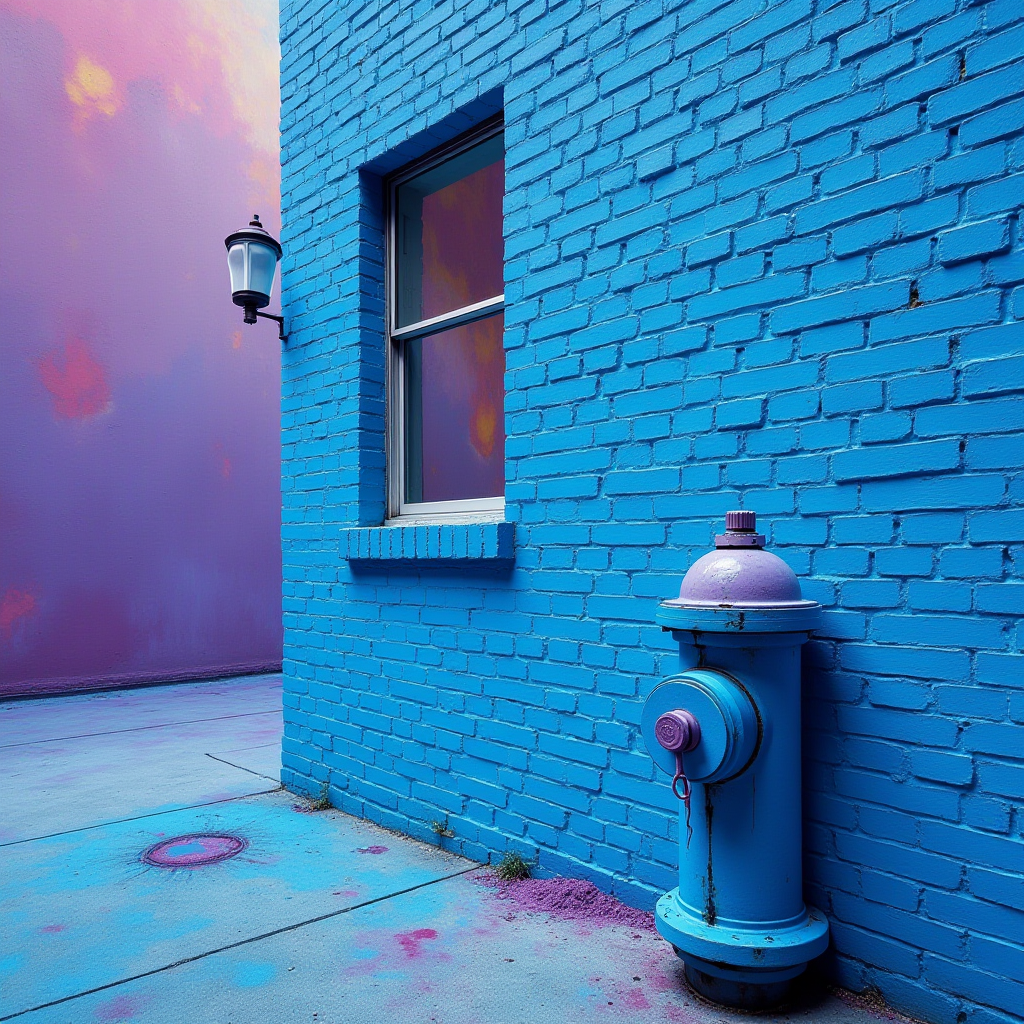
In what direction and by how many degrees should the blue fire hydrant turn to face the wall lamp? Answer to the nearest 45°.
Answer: approximately 90° to its right

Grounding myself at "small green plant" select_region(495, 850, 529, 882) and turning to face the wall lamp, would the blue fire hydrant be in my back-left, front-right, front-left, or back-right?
back-left

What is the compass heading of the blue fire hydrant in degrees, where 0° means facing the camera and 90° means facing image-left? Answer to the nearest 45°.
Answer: approximately 45°

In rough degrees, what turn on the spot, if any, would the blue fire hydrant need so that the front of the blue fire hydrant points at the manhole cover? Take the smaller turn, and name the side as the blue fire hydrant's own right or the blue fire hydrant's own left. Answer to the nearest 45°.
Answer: approximately 45° to the blue fire hydrant's own right

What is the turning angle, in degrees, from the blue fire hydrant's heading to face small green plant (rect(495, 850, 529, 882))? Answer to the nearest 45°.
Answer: approximately 90° to its right
